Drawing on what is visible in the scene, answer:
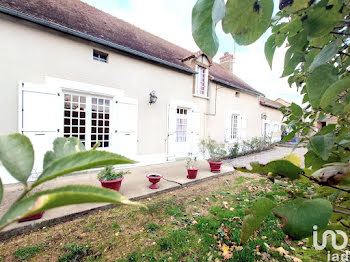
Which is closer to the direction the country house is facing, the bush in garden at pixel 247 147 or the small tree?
the small tree

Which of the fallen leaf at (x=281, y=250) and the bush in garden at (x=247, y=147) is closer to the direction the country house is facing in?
the fallen leaf

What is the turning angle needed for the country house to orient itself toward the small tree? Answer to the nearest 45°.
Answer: approximately 45° to its right

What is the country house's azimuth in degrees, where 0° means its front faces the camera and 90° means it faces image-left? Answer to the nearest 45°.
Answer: approximately 315°

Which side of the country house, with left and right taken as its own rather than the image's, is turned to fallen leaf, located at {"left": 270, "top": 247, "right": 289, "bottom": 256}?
front
